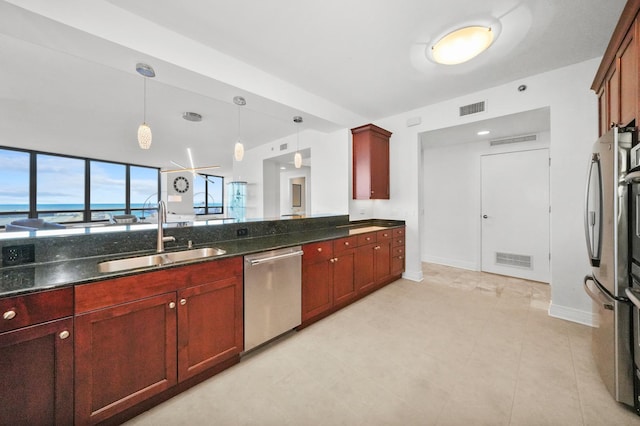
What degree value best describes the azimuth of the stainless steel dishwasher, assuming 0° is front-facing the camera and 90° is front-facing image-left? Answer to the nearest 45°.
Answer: approximately 315°

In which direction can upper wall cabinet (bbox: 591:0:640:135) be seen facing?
to the viewer's left

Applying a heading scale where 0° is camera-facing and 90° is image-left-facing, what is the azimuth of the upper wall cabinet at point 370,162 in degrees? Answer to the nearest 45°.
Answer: approximately 315°

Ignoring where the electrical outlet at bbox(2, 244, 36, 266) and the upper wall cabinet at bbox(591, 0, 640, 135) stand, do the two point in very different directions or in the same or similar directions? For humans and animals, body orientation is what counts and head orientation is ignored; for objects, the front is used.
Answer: very different directions

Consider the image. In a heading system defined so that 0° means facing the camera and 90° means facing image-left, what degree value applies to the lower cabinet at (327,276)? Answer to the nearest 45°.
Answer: approximately 315°

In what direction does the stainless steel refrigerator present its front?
to the viewer's left

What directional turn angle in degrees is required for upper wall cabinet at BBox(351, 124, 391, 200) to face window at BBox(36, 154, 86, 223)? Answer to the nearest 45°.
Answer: approximately 135° to its right

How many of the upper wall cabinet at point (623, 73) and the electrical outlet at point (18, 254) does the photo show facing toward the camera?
1

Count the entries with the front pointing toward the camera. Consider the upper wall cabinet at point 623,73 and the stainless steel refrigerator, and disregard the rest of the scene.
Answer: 0

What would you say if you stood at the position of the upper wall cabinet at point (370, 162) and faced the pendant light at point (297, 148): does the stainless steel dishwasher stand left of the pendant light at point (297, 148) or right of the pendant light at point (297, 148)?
left

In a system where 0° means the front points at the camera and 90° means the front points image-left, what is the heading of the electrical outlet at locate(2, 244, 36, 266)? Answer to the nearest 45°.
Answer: approximately 0°
